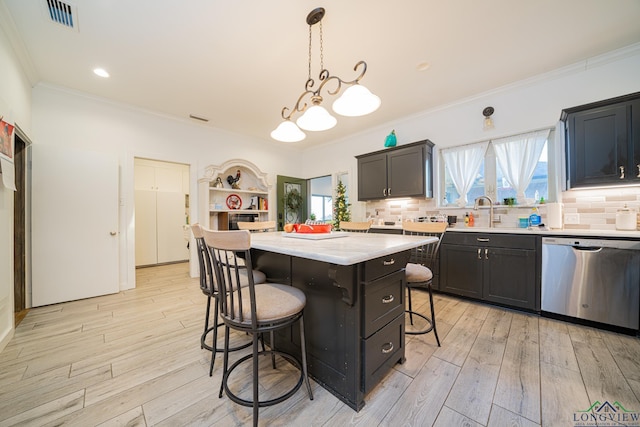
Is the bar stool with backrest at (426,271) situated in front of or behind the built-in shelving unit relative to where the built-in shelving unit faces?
in front

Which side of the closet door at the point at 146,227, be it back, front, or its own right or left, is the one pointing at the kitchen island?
front

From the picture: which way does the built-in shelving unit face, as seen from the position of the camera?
facing the viewer and to the right of the viewer

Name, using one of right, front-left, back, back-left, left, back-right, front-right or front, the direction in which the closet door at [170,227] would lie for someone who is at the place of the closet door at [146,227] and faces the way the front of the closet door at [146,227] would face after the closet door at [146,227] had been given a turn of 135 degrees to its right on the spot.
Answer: back-right

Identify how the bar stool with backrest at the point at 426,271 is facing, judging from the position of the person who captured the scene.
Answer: facing the viewer and to the left of the viewer

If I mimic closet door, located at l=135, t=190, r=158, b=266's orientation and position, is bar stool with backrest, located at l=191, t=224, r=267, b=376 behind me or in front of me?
in front

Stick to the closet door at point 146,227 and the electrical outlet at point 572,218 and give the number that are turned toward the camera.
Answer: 2

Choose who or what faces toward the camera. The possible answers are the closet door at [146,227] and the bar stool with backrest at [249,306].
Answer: the closet door

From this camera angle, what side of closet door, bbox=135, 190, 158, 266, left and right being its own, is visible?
front

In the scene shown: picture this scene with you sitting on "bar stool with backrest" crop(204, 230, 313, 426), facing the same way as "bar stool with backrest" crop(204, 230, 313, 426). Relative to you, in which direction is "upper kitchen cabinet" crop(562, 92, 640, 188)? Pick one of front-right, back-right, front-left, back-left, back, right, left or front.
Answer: front-right

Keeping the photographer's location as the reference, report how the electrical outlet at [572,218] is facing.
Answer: facing the viewer

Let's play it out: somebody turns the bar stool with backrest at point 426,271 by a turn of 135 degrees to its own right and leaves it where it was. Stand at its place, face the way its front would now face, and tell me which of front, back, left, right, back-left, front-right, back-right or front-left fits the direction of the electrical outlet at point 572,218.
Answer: front-right

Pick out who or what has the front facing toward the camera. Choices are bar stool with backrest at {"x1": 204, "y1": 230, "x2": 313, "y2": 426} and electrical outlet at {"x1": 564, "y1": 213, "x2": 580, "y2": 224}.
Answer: the electrical outlet

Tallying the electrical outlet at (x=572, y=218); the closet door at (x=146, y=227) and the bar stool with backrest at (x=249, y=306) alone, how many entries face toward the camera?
2
